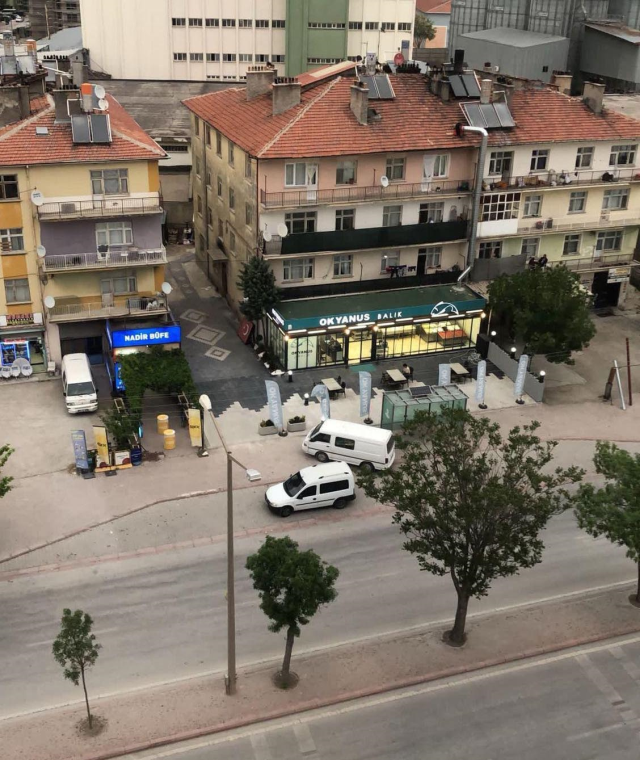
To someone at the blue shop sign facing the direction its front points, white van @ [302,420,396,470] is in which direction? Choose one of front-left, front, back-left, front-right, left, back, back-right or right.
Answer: front-left

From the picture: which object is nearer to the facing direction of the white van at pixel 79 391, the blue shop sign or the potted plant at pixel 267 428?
the potted plant

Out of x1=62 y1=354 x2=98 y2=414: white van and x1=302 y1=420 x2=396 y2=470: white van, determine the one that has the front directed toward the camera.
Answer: x1=62 y1=354 x2=98 y2=414: white van

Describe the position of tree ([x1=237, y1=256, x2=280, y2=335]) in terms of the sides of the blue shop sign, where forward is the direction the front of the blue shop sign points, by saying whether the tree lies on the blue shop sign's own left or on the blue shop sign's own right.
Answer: on the blue shop sign's own left

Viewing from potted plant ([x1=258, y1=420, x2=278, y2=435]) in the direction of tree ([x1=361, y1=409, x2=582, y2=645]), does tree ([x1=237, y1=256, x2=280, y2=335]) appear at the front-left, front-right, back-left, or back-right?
back-left

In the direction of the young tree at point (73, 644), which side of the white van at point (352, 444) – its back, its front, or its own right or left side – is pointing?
left

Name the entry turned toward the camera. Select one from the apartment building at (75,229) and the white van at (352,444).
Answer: the apartment building

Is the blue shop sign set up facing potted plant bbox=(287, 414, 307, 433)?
no

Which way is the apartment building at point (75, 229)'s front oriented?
toward the camera

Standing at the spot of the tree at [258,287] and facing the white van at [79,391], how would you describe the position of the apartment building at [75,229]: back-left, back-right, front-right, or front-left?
front-right

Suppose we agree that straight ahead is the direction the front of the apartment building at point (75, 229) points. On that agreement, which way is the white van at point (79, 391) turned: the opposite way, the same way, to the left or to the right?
the same way

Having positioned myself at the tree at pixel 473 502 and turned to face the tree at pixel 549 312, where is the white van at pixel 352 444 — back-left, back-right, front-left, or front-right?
front-left

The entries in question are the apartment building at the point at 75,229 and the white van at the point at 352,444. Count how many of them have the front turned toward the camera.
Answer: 1

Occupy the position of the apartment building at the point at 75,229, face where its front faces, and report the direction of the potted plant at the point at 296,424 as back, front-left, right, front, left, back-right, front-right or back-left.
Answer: front-left

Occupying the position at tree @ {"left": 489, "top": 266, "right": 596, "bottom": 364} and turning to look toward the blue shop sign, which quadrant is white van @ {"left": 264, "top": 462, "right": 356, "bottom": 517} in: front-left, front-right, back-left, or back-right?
front-left

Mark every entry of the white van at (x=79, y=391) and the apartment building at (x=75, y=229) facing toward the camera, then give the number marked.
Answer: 2

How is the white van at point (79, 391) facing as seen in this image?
toward the camera

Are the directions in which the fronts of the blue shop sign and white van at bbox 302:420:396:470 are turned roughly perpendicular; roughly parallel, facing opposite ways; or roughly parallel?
roughly perpendicular

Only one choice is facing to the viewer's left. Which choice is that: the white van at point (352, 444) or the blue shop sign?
the white van

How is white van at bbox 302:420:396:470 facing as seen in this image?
to the viewer's left
